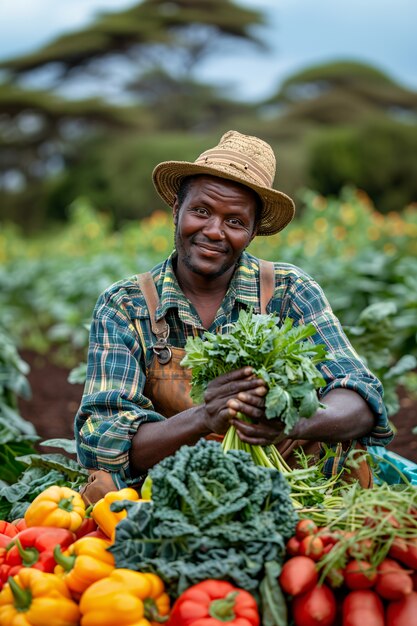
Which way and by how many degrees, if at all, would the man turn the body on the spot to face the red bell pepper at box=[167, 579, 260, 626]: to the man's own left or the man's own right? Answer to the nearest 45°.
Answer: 0° — they already face it

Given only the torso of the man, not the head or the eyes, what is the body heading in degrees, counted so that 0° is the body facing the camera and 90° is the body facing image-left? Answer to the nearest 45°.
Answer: approximately 0°

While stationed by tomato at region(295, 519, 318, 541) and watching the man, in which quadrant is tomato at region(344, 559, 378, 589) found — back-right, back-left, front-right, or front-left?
back-right

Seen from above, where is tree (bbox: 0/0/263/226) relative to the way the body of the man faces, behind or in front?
behind

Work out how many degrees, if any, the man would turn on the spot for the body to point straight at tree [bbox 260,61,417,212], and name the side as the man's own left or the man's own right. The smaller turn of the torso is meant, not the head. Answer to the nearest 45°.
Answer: approximately 180°

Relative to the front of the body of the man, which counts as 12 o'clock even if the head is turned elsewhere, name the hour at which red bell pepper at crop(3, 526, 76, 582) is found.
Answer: The red bell pepper is roughly at 1 o'clock from the man.

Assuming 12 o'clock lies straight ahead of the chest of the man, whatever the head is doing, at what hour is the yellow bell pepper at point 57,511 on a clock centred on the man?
The yellow bell pepper is roughly at 1 o'clock from the man.
